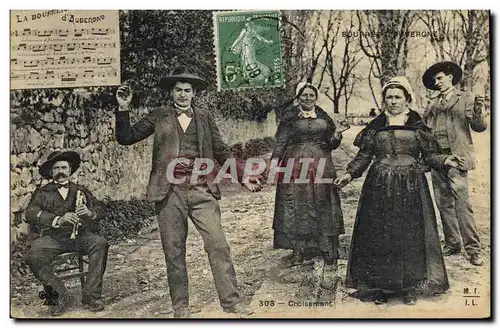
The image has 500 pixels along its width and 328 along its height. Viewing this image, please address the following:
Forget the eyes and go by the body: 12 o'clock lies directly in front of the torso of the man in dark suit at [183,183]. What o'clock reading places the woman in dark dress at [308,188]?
The woman in dark dress is roughly at 9 o'clock from the man in dark suit.

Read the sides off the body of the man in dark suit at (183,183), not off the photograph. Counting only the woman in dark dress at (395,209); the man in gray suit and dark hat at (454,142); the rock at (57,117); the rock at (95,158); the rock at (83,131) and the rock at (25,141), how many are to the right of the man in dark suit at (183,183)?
4

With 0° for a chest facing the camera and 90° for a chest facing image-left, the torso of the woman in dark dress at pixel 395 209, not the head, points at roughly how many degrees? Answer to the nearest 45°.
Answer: approximately 0°
